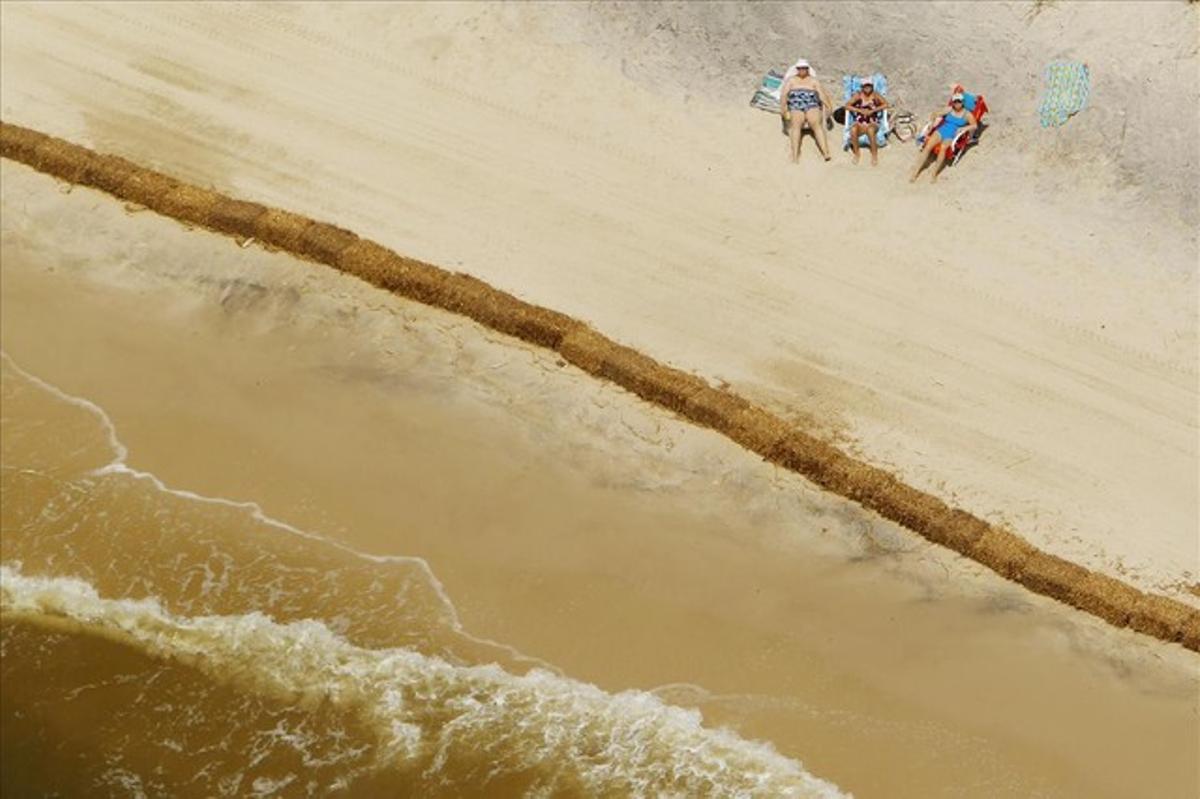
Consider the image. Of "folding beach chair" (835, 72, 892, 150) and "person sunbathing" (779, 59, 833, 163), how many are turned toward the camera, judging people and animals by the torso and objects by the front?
2

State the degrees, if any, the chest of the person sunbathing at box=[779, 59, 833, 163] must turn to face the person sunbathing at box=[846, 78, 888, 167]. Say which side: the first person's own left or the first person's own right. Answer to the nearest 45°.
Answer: approximately 90° to the first person's own left

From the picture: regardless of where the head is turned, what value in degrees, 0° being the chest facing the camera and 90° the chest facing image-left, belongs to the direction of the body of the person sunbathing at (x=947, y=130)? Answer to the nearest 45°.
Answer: approximately 45°

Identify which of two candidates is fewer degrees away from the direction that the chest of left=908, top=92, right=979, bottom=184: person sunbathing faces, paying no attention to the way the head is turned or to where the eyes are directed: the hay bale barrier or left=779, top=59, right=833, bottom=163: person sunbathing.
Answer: the hay bale barrier

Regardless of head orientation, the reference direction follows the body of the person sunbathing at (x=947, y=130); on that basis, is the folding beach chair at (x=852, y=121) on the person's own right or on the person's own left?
on the person's own right

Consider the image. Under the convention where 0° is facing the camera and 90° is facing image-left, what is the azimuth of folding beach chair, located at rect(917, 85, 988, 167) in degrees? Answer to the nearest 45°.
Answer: approximately 45°

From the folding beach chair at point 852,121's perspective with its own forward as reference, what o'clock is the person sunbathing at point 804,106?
The person sunbathing is roughly at 2 o'clock from the folding beach chair.

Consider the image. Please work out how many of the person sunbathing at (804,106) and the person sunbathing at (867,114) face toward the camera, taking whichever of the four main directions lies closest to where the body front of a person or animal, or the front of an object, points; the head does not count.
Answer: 2

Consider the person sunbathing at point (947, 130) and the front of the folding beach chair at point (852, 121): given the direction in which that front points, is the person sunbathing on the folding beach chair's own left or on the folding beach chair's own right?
on the folding beach chair's own left

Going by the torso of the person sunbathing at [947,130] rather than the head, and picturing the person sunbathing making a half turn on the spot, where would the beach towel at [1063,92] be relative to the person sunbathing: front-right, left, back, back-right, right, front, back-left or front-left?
front

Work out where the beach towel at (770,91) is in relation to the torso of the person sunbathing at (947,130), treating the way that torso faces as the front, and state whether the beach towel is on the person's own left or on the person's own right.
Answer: on the person's own right
